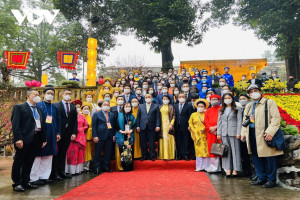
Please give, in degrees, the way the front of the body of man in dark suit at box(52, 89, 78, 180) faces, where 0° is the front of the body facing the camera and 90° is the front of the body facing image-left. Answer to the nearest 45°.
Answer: approximately 315°

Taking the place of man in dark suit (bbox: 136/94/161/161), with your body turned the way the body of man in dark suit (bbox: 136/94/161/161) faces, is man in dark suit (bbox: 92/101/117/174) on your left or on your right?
on your right

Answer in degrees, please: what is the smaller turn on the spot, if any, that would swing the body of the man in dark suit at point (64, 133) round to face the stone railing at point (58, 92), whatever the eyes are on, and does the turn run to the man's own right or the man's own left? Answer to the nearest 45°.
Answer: approximately 135° to the man's own left

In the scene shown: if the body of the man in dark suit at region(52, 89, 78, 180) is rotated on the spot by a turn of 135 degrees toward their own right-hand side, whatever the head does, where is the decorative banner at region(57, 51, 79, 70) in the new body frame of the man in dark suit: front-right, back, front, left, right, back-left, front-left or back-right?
right

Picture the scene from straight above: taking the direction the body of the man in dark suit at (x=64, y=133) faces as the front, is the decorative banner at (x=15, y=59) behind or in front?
behind

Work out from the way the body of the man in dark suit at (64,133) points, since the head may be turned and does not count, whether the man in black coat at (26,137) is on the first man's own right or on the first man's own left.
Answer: on the first man's own right

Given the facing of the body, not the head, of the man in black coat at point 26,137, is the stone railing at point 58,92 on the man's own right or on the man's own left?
on the man's own left

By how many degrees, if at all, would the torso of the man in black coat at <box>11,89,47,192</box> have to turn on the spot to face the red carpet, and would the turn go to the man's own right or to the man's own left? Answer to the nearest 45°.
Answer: approximately 45° to the man's own left

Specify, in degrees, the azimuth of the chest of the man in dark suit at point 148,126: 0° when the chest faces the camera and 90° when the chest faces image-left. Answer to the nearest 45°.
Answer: approximately 0°

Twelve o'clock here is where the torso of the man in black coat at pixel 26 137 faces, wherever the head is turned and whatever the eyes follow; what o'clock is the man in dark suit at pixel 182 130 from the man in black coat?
The man in dark suit is roughly at 10 o'clock from the man in black coat.

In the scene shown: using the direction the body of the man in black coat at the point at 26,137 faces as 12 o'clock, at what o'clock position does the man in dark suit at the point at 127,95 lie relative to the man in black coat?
The man in dark suit is roughly at 9 o'clock from the man in black coat.

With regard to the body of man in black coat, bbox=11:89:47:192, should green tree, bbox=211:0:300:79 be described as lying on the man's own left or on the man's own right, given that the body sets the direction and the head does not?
on the man's own left

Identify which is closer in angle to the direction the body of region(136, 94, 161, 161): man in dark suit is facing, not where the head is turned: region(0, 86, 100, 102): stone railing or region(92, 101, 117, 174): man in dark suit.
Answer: the man in dark suit
